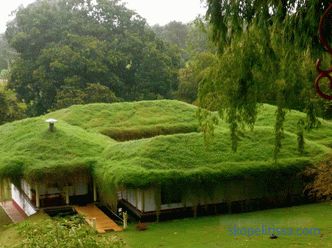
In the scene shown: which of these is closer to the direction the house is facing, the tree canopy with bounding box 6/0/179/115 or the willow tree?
the willow tree

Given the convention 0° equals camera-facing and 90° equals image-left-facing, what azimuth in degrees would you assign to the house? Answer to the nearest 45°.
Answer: approximately 0°

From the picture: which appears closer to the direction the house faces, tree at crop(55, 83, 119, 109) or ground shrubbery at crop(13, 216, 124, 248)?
the ground shrubbery

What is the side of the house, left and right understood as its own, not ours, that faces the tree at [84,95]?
back

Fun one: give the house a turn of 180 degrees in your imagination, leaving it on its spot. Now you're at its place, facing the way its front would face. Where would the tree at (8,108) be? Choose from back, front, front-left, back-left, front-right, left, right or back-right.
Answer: front-left

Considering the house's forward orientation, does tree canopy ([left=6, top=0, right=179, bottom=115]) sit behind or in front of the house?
behind

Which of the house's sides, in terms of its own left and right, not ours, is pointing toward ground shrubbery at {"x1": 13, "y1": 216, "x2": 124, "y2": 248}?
front
